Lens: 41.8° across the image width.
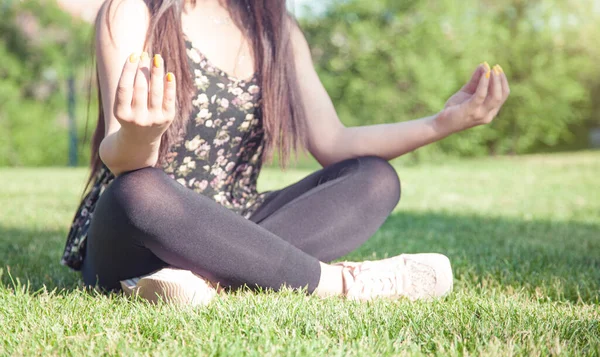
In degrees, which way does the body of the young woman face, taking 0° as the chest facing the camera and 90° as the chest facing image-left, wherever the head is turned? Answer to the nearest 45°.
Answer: approximately 315°

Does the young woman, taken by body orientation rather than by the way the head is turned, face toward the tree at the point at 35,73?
no

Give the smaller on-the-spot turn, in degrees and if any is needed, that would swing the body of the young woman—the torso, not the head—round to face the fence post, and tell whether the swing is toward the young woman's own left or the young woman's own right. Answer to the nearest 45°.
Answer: approximately 135° to the young woman's own left

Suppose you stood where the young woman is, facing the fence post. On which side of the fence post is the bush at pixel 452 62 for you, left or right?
right

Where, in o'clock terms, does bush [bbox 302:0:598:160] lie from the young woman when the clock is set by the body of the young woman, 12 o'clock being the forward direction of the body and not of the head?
The bush is roughly at 8 o'clock from the young woman.

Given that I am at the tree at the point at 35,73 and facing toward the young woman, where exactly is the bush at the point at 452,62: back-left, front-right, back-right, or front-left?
front-left
